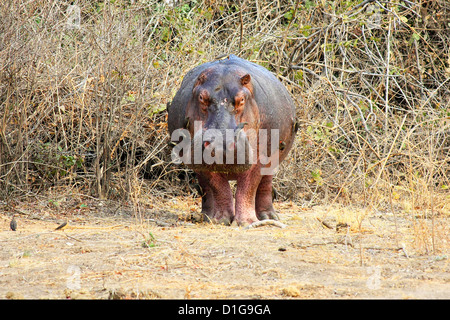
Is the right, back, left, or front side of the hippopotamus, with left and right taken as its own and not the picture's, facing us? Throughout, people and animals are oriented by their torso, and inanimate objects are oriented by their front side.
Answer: front
